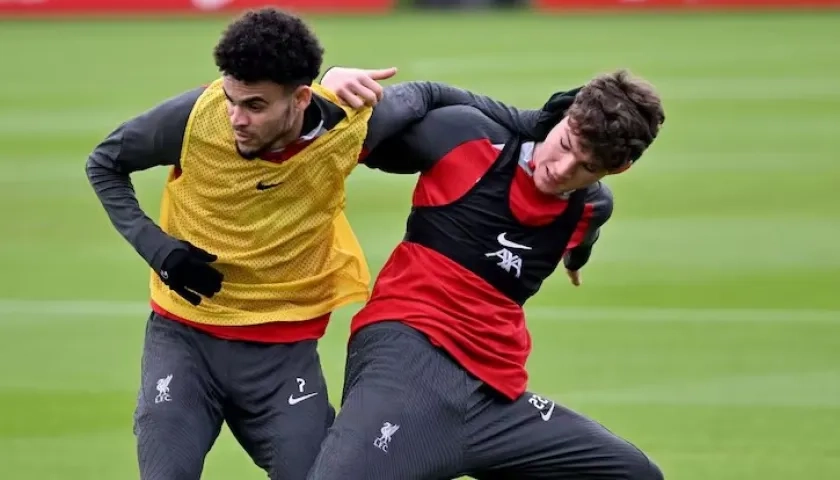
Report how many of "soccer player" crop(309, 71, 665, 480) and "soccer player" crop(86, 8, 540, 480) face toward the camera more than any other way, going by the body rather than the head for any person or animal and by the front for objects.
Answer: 2

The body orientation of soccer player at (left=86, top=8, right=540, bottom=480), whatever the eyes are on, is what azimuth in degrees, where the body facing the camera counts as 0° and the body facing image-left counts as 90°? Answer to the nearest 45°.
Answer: approximately 0°

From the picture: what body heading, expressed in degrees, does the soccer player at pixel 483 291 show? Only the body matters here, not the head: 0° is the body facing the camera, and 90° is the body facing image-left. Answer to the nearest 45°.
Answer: approximately 0°

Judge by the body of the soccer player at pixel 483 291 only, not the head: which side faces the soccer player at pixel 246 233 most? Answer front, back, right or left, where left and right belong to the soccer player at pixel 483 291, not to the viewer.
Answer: right

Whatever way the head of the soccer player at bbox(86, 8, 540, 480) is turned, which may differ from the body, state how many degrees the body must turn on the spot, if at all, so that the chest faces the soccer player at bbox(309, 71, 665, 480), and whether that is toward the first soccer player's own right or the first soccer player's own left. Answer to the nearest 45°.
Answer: approximately 90° to the first soccer player's own left

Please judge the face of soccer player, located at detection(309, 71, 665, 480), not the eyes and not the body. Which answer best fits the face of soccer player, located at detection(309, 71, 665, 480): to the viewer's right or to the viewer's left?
to the viewer's left
